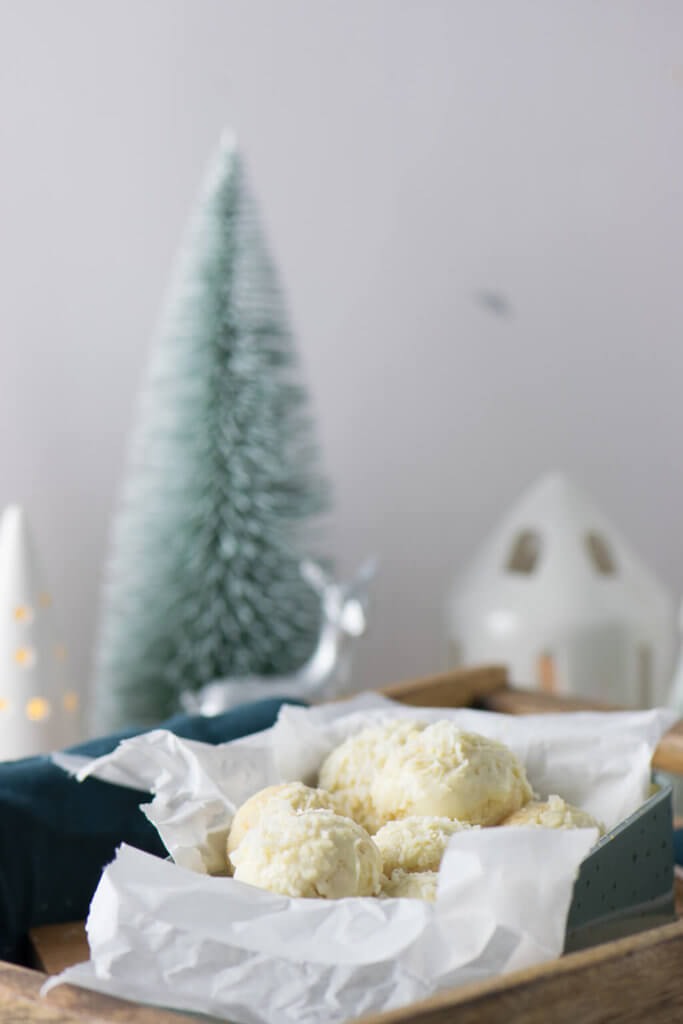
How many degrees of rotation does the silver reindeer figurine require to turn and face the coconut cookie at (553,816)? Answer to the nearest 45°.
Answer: approximately 90° to its right

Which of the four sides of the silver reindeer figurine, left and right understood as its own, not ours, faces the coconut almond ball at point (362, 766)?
right

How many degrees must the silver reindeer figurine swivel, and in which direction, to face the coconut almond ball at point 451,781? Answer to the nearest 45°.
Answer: approximately 90° to its right

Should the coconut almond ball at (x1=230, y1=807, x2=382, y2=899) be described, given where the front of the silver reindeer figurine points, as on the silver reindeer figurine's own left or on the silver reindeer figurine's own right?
on the silver reindeer figurine's own right

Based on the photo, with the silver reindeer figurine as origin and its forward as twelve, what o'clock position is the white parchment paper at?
The white parchment paper is roughly at 3 o'clock from the silver reindeer figurine.

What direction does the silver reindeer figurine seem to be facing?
to the viewer's right

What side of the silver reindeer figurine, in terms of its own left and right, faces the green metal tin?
right
